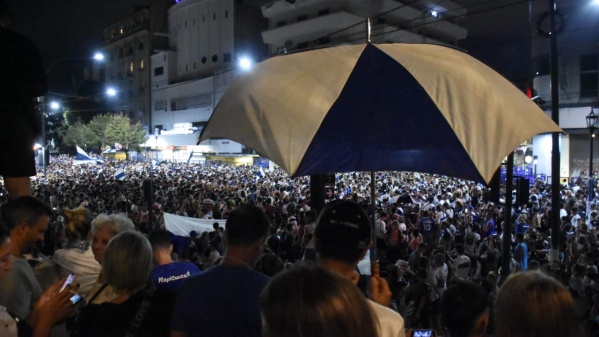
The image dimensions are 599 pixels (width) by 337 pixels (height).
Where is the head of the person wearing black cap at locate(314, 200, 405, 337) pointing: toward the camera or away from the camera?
away from the camera

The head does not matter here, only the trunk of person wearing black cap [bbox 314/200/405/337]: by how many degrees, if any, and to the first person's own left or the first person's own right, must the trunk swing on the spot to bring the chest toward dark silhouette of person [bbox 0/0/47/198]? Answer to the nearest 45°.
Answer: approximately 90° to the first person's own left

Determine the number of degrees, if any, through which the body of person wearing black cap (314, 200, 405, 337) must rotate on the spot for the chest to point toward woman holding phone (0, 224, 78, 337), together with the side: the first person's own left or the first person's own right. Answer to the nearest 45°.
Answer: approximately 90° to the first person's own left

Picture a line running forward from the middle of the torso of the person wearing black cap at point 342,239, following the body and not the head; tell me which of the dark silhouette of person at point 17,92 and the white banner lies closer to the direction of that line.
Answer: the white banner

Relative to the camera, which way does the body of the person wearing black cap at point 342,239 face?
away from the camera
